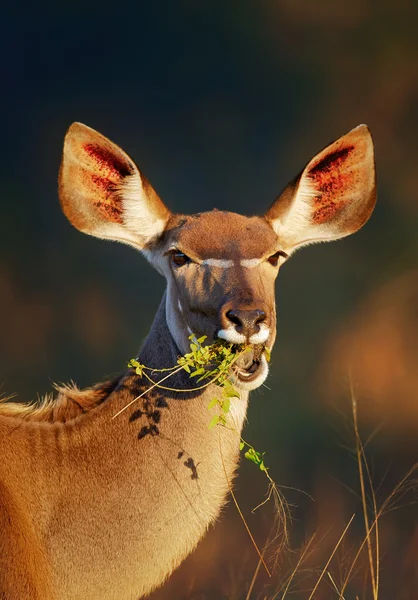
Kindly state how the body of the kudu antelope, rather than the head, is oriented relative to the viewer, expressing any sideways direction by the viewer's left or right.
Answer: facing to the right of the viewer
